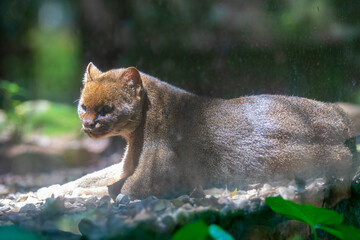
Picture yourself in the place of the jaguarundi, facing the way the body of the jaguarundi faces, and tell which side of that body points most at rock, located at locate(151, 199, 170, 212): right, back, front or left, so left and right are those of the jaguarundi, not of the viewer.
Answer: left

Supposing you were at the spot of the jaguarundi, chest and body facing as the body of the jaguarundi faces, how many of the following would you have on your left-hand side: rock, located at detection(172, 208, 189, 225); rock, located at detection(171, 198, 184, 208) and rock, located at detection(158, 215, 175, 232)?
3

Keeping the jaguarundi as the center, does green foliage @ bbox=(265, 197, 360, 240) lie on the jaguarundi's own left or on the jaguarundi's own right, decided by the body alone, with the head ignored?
on the jaguarundi's own left

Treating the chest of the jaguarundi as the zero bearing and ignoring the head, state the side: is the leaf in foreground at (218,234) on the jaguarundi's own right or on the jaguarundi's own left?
on the jaguarundi's own left

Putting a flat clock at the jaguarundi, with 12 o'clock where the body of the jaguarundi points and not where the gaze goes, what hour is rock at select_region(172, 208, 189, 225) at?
The rock is roughly at 9 o'clock from the jaguarundi.

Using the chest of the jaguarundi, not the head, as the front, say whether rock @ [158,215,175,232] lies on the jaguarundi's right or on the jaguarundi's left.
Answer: on the jaguarundi's left

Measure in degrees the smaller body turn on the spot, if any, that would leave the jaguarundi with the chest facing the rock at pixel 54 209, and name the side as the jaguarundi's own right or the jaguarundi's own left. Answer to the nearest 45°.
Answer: approximately 45° to the jaguarundi's own left

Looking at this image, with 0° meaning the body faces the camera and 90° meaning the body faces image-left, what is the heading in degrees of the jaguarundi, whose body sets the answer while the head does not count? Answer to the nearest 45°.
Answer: approximately 90°
